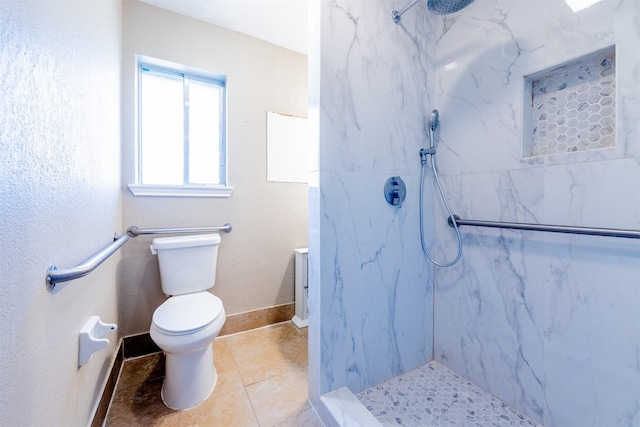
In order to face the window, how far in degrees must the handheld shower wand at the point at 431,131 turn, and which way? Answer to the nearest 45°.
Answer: approximately 135° to its right

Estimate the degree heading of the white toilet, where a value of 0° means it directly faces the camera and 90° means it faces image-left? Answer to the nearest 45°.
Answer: approximately 0°

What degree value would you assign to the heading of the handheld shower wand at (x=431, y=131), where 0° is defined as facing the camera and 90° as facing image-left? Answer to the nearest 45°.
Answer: approximately 315°

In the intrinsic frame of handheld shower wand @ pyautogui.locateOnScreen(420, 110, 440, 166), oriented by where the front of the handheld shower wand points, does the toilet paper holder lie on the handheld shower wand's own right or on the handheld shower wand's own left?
on the handheld shower wand's own right

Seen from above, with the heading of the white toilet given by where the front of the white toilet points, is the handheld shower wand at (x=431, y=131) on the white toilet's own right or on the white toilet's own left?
on the white toilet's own left

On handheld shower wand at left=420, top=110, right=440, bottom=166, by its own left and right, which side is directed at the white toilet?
right

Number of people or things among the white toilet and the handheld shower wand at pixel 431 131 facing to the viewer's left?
0
